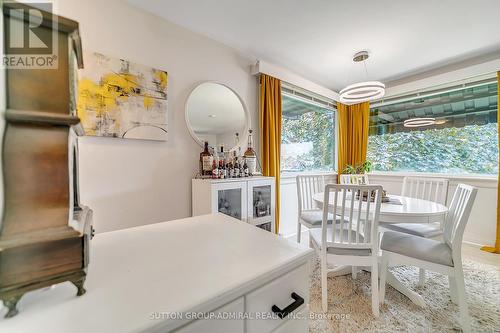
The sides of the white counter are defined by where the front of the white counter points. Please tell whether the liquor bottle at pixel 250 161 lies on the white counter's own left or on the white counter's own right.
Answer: on the white counter's own left

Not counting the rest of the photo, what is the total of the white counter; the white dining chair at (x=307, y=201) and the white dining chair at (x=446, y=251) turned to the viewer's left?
1

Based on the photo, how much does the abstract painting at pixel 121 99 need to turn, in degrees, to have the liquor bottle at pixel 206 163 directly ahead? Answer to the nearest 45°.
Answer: approximately 45° to its left

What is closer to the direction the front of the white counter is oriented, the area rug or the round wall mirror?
the area rug

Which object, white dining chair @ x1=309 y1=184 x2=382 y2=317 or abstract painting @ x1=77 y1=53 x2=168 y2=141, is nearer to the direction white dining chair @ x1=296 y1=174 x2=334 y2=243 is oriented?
the white dining chair
